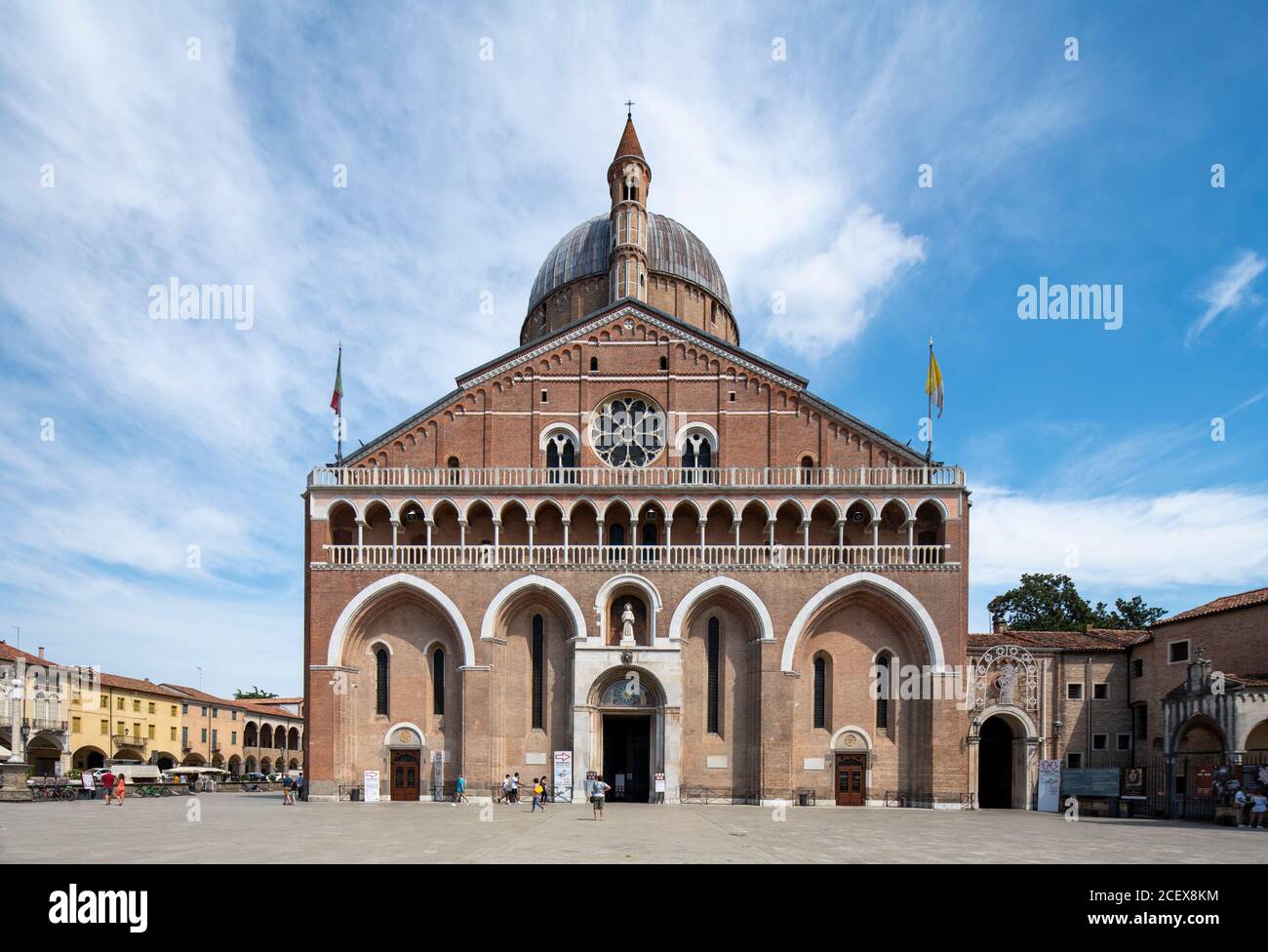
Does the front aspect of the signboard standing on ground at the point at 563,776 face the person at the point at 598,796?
yes

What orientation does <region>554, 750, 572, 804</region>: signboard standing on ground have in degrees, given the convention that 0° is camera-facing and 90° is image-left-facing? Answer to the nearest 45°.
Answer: approximately 0°

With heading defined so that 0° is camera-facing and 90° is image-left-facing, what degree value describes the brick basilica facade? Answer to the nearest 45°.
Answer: approximately 0°

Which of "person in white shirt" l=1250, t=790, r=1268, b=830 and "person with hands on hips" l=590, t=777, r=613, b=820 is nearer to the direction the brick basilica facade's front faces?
the person with hands on hips
